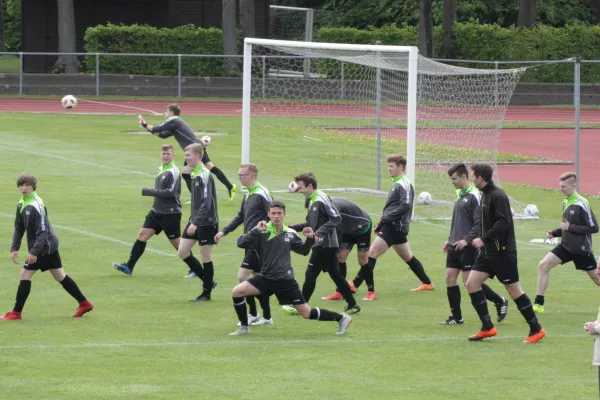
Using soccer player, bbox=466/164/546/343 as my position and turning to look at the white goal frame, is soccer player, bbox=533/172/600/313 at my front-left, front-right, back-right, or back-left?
front-right

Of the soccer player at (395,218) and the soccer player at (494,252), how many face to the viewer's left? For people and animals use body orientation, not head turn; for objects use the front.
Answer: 2

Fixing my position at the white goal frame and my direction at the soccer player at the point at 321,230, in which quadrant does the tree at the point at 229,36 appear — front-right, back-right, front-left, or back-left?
back-right

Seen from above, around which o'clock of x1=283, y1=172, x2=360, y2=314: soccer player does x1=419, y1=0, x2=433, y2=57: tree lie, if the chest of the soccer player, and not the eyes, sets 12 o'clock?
The tree is roughly at 3 o'clock from the soccer player.

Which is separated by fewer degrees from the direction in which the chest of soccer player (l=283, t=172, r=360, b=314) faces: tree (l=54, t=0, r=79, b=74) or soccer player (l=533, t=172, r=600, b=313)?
the tree

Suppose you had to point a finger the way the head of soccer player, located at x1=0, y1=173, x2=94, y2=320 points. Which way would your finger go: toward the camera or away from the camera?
toward the camera

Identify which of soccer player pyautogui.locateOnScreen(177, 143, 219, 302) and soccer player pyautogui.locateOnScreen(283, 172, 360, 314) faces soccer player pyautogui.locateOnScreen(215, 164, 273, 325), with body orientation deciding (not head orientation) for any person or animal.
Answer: soccer player pyautogui.locateOnScreen(283, 172, 360, 314)

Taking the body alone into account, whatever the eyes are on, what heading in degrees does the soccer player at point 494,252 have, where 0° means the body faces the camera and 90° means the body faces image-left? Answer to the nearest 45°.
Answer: approximately 90°

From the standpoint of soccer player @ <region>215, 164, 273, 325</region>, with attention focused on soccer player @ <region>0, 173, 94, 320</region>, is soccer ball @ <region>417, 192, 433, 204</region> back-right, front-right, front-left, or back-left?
back-right

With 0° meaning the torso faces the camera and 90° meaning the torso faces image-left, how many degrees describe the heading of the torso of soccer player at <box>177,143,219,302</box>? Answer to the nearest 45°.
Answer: approximately 90°
